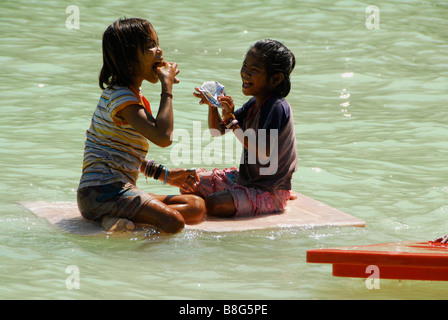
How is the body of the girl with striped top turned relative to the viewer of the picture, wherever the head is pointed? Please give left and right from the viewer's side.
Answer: facing to the right of the viewer
